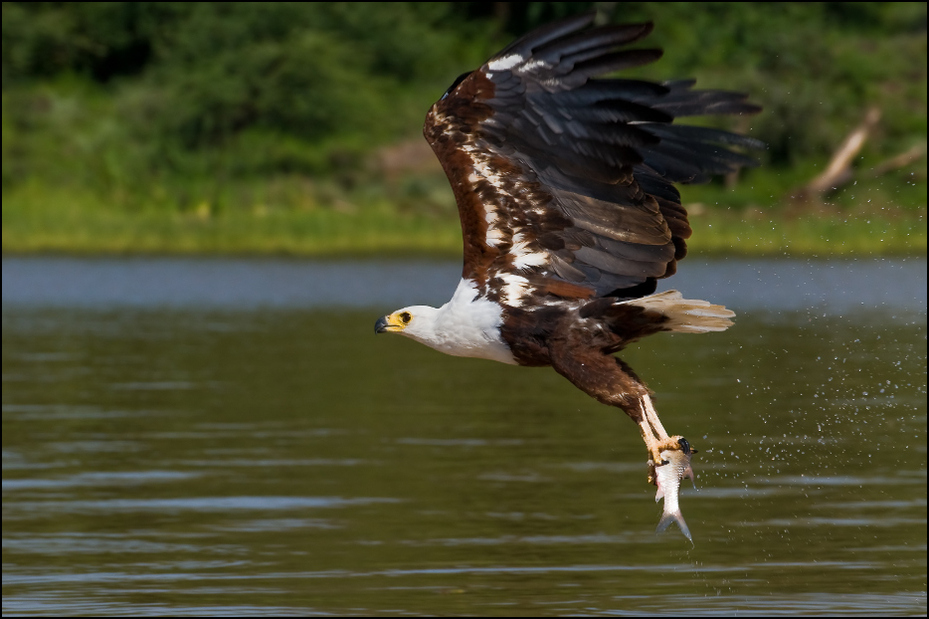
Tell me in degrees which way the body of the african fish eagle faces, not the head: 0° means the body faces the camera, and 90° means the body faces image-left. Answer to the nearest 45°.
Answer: approximately 90°
